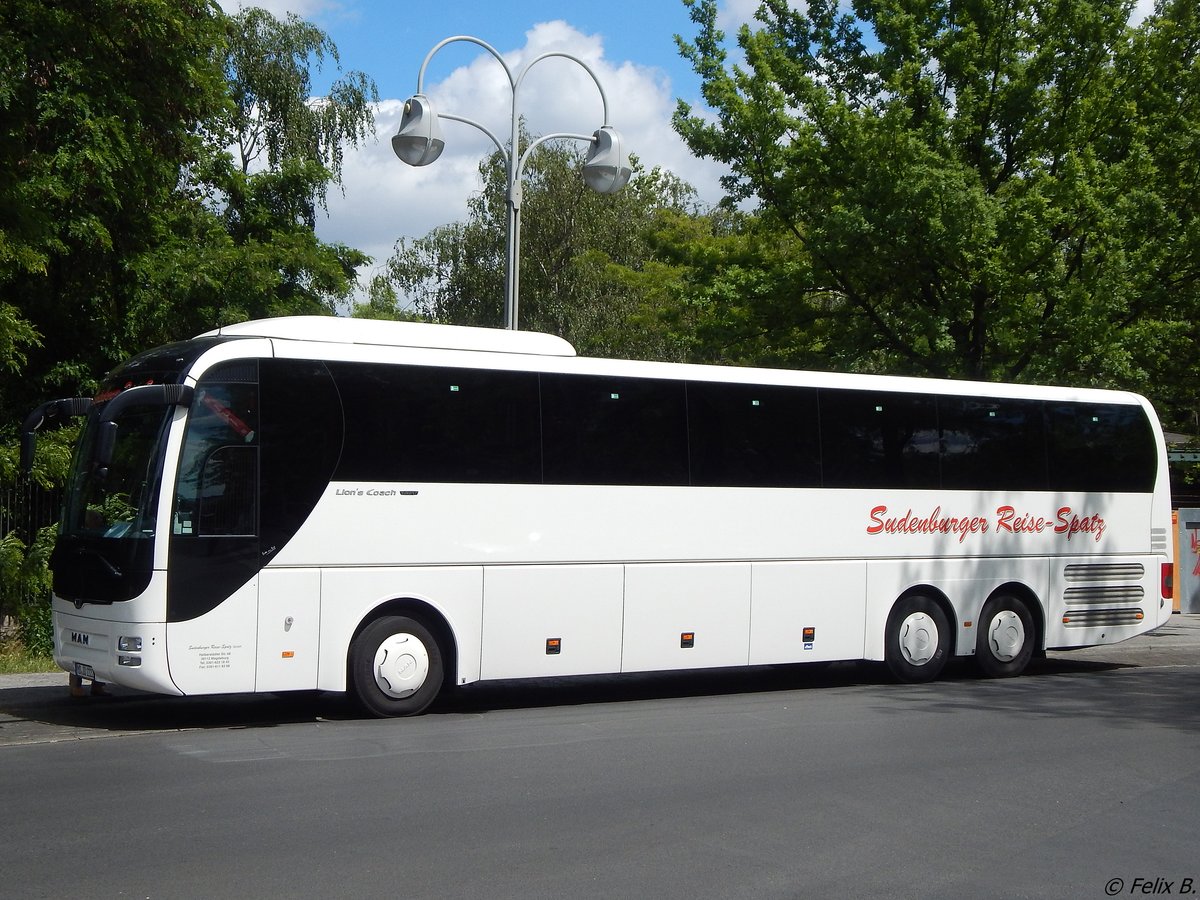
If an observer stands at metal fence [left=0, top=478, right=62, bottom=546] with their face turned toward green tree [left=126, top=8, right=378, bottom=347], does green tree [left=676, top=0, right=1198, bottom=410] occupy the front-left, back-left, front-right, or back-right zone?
front-right

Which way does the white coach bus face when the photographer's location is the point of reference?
facing the viewer and to the left of the viewer

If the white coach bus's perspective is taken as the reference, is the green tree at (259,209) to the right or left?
on its right

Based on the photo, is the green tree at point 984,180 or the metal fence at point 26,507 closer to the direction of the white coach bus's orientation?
the metal fence

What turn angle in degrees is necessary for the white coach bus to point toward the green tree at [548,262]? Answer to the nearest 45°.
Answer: approximately 135° to its right
